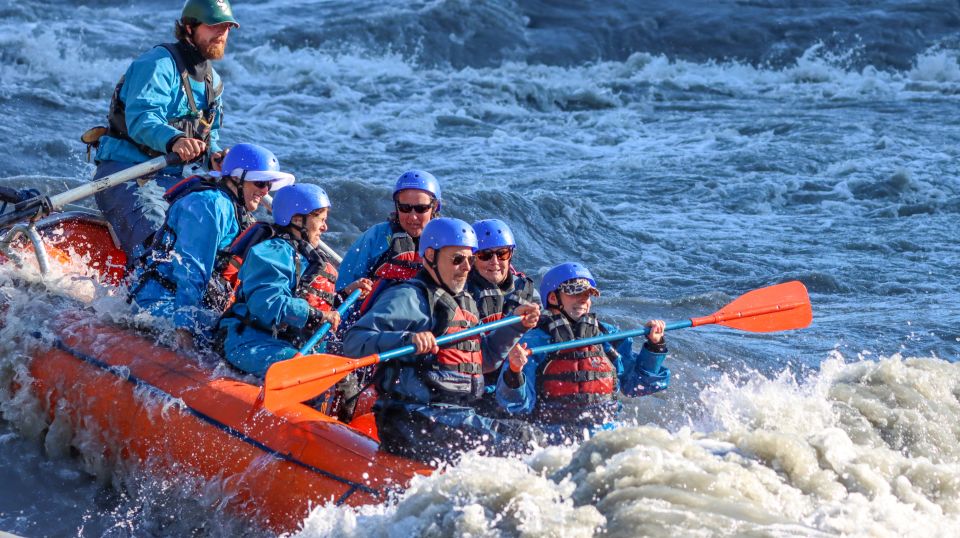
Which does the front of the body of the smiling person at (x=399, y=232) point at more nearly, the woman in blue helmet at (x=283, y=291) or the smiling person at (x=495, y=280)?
the smiling person

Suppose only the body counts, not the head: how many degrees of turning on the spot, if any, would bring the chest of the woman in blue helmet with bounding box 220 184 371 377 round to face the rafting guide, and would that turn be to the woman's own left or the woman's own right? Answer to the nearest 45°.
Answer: approximately 135° to the woman's own left

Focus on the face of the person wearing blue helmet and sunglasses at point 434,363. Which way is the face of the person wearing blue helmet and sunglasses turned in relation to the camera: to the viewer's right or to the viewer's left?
to the viewer's right

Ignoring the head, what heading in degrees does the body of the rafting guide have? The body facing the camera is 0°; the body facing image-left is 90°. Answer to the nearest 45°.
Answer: approximately 315°

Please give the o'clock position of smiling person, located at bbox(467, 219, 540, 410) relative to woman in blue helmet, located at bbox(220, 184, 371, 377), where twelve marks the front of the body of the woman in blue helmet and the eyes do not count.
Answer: The smiling person is roughly at 12 o'clock from the woman in blue helmet.

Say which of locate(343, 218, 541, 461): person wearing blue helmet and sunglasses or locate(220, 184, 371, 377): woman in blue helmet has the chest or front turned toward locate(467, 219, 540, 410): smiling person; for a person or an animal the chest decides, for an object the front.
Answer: the woman in blue helmet

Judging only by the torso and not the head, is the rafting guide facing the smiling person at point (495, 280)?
yes

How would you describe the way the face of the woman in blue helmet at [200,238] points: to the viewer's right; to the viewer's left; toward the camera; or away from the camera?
to the viewer's right

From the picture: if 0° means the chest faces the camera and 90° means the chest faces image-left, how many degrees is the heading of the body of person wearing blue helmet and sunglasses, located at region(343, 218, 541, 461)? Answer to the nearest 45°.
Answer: approximately 315°

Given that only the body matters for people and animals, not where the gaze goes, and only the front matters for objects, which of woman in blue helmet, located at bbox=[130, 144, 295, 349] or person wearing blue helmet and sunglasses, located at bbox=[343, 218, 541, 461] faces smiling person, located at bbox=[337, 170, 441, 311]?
the woman in blue helmet

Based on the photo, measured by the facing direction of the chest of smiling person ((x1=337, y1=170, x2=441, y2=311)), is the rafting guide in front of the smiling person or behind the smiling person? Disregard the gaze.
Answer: behind

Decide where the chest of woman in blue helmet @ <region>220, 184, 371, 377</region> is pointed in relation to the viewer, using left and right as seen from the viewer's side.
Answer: facing to the right of the viewer

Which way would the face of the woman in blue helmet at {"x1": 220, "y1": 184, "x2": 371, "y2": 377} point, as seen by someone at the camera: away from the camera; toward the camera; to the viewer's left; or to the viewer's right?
to the viewer's right

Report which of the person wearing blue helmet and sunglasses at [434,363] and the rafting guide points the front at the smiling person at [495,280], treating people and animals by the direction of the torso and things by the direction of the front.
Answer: the rafting guide

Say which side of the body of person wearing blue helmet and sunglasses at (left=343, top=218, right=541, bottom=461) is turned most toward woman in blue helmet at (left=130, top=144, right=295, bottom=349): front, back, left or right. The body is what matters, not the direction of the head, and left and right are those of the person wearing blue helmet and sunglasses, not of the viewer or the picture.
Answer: back
